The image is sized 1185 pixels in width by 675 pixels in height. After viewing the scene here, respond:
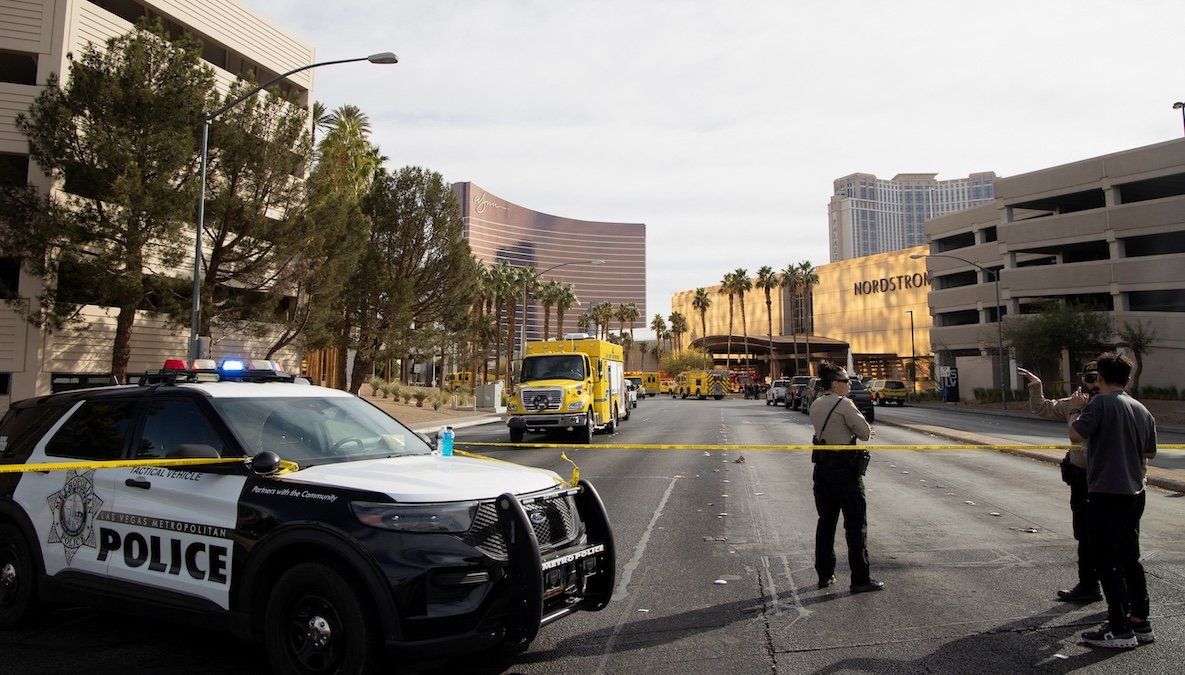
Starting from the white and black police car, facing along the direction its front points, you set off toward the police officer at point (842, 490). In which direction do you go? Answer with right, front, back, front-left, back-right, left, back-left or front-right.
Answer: front-left

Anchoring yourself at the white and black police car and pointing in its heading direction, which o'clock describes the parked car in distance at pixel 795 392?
The parked car in distance is roughly at 9 o'clock from the white and black police car.

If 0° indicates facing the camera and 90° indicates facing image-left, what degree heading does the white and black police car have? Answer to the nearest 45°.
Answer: approximately 315°

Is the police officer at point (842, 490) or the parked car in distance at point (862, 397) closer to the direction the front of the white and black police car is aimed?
the police officer

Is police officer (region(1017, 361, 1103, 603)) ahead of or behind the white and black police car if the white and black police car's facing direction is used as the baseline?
ahead

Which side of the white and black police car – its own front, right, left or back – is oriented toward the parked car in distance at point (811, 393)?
left

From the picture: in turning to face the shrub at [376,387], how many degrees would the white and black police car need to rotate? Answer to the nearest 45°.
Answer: approximately 135° to its left

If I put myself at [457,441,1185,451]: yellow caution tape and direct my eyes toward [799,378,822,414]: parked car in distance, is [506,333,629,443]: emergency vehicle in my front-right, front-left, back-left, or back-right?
front-left
